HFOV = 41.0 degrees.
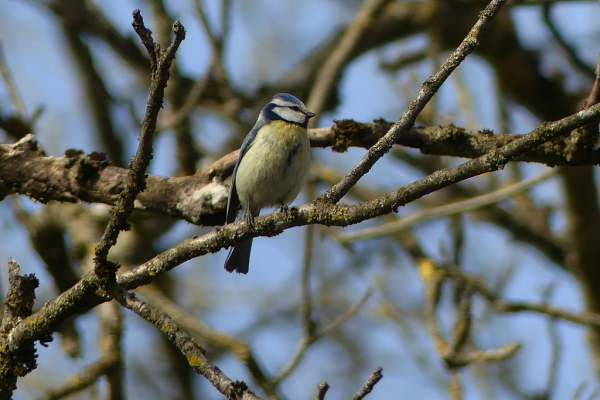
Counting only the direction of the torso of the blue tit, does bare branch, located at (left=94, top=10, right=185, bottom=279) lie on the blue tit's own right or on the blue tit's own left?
on the blue tit's own right

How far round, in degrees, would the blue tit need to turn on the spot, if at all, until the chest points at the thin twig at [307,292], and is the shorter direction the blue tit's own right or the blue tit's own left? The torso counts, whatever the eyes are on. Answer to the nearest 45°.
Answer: approximately 135° to the blue tit's own left

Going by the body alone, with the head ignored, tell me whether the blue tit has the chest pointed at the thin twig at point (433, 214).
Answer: no

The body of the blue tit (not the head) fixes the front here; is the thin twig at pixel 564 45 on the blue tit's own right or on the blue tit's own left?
on the blue tit's own left

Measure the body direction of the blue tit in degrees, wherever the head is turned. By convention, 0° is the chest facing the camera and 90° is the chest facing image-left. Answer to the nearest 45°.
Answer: approximately 315°
